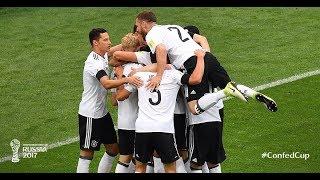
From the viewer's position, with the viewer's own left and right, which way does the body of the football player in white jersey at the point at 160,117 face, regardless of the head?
facing away from the viewer

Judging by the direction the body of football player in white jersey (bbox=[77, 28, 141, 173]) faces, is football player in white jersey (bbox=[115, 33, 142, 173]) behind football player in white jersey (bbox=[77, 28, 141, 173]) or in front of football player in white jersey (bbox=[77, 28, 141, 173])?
in front

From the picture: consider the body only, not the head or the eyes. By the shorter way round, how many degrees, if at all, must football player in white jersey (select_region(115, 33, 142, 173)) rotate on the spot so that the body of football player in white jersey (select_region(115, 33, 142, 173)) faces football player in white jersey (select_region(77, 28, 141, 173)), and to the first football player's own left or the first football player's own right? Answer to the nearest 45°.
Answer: approximately 90° to the first football player's own left

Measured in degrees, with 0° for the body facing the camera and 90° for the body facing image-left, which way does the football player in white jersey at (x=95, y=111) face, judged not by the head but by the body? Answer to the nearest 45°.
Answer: approximately 270°

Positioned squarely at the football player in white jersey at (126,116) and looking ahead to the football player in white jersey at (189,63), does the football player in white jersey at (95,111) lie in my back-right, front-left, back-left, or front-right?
back-left

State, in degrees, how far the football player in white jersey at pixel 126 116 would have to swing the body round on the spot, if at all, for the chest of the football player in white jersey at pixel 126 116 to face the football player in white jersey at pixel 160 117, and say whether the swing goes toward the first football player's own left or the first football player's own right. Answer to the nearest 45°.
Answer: approximately 90° to the first football player's own right

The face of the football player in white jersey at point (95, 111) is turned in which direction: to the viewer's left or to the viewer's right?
to the viewer's right

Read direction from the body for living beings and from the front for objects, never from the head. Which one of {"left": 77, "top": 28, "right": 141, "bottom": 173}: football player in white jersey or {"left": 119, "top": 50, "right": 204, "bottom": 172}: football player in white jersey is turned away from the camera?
{"left": 119, "top": 50, "right": 204, "bottom": 172}: football player in white jersey

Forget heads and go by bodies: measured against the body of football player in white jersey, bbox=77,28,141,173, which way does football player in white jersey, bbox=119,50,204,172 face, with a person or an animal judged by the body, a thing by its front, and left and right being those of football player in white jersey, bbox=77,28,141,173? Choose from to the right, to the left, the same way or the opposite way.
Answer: to the left

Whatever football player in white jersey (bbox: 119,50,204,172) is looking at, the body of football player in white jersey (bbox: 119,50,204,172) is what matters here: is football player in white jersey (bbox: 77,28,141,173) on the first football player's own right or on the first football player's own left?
on the first football player's own left

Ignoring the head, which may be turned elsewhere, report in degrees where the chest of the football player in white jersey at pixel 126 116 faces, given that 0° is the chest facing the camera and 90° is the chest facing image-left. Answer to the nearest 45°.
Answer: approximately 225°
